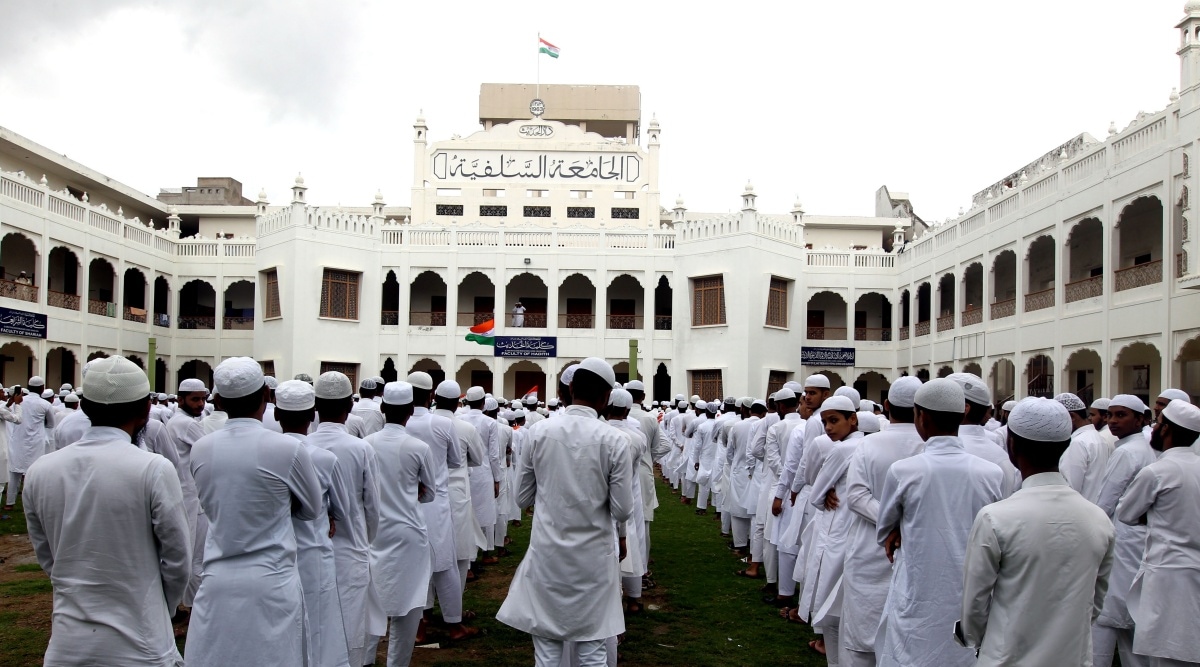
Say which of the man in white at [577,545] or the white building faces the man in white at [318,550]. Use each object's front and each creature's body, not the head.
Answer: the white building

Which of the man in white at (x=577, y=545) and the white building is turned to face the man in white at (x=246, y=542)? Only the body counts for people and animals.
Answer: the white building

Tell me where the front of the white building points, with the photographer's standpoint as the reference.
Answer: facing the viewer

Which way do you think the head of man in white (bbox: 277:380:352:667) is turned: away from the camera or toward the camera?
away from the camera

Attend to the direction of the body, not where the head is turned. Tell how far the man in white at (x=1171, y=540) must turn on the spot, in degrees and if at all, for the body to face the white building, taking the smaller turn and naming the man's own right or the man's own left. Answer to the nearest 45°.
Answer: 0° — they already face it

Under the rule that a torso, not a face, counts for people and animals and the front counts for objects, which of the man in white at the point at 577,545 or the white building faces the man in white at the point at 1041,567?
the white building

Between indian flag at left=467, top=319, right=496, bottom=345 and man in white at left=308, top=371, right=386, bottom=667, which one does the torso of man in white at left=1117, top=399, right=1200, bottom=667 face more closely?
the indian flag

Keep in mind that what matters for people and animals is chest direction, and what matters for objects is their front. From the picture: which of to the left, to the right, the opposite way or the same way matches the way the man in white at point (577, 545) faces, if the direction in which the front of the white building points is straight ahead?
the opposite way

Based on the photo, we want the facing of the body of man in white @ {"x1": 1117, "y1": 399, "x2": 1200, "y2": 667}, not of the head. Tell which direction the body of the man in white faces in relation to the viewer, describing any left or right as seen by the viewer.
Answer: facing away from the viewer and to the left of the viewer

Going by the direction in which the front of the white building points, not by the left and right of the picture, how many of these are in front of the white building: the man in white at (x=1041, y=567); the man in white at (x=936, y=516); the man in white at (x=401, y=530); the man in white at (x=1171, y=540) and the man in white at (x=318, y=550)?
5

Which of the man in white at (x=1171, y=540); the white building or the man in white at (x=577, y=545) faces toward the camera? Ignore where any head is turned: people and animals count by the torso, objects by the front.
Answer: the white building

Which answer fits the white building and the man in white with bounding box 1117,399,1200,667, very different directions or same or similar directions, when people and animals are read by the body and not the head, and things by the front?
very different directions

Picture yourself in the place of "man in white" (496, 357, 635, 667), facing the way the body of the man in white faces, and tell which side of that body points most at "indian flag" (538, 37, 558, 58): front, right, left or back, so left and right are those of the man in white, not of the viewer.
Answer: front

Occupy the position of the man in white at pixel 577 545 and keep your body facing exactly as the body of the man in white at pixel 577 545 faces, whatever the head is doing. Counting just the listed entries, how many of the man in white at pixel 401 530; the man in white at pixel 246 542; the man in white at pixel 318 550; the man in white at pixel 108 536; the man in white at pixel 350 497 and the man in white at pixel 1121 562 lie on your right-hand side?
1

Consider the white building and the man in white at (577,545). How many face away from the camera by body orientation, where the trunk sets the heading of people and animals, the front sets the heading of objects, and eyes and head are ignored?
1

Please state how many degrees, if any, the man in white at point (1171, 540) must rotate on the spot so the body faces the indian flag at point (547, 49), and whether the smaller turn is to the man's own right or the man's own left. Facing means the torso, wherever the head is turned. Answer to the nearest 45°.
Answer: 0° — they already face it

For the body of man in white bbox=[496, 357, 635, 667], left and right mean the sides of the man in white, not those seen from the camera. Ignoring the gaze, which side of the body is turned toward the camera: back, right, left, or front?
back
